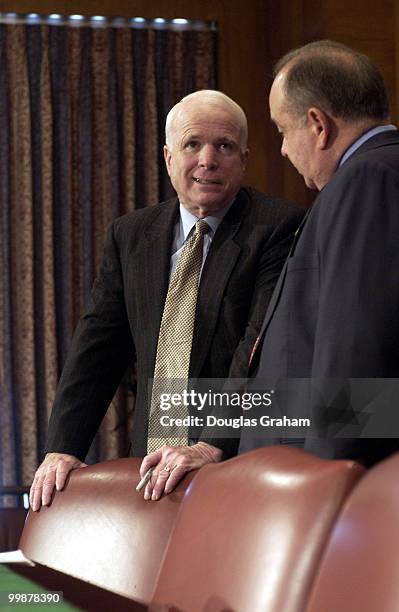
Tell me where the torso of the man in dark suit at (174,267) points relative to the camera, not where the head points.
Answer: toward the camera

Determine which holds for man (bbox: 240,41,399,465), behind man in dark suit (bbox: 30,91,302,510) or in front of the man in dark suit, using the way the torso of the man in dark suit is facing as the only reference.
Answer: in front

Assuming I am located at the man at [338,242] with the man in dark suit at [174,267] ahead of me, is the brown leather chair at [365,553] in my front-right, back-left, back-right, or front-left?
back-left

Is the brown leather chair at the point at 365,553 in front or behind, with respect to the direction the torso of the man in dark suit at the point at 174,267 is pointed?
in front

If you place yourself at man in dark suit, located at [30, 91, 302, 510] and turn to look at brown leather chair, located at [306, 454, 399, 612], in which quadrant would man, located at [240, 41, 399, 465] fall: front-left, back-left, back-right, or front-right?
front-left

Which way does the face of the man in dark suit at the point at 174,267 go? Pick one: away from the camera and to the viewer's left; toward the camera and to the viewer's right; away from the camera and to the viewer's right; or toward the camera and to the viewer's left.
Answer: toward the camera and to the viewer's right
